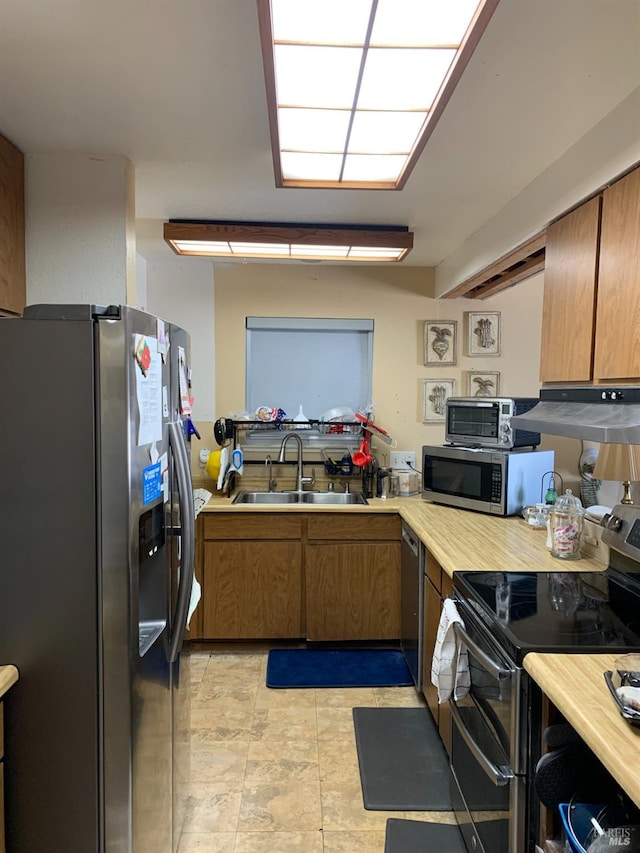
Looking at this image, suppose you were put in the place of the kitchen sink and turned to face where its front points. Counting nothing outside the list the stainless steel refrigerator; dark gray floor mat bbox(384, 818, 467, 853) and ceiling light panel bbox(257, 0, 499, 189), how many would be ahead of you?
3

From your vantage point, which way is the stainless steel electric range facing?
to the viewer's left

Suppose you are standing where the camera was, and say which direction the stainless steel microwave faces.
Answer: facing the viewer and to the left of the viewer

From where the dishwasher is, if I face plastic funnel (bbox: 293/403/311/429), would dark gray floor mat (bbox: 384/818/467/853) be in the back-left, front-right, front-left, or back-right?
back-left

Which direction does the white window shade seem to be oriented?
toward the camera

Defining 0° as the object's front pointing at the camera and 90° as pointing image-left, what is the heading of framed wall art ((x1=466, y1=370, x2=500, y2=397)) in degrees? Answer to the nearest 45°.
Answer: approximately 0°

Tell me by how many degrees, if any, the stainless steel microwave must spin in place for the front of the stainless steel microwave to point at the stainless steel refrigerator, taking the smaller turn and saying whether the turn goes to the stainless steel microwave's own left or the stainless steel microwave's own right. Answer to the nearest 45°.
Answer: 0° — it already faces it

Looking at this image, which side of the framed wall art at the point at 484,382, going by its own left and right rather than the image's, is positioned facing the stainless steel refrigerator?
front

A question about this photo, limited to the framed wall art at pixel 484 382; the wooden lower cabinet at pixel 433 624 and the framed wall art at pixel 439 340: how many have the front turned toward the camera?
2

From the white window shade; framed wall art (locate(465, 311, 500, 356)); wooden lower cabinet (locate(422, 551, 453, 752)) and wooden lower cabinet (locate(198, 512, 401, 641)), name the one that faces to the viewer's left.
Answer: wooden lower cabinet (locate(422, 551, 453, 752))

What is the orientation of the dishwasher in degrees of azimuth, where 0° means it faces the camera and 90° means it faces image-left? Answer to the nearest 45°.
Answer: approximately 90°

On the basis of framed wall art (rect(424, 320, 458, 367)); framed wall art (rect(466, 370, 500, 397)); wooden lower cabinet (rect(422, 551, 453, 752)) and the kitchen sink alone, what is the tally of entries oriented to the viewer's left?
1

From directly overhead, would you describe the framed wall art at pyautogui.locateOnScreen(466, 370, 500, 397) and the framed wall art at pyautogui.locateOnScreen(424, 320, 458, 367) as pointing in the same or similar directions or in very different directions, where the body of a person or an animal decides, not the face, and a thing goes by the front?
same or similar directions

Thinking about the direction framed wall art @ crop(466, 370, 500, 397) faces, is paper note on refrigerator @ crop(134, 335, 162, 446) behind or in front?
in front

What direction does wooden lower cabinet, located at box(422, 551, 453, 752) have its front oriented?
to the viewer's left

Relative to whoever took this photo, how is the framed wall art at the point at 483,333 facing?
facing the viewer
